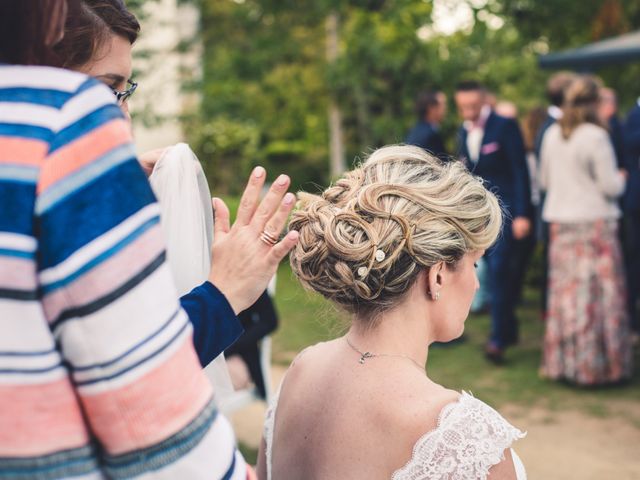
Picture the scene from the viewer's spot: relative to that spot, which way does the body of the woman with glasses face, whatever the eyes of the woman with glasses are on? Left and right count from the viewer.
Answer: facing away from the viewer and to the right of the viewer

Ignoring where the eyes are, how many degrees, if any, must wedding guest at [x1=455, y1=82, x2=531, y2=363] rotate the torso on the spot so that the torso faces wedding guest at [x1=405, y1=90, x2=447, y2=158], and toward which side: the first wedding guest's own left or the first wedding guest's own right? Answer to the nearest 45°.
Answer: approximately 90° to the first wedding guest's own right

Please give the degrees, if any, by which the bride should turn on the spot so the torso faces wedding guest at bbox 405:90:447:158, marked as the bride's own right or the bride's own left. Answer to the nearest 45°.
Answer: approximately 45° to the bride's own left

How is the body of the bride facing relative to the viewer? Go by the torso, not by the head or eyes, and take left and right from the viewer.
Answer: facing away from the viewer and to the right of the viewer

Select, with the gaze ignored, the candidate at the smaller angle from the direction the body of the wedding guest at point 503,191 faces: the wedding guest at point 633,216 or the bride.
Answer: the bride

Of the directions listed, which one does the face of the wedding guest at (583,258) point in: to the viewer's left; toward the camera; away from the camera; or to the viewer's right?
away from the camera

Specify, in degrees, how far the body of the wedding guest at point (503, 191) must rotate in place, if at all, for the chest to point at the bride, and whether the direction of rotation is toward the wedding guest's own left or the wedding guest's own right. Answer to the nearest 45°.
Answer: approximately 45° to the wedding guest's own left

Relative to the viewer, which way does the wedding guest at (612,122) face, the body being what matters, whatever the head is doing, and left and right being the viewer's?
facing the viewer and to the left of the viewer

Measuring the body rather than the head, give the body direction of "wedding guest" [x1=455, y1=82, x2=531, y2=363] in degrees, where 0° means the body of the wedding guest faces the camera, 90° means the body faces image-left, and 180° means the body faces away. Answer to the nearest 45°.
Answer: approximately 45°

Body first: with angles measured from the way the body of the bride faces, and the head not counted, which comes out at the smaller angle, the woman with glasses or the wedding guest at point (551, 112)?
the wedding guest
